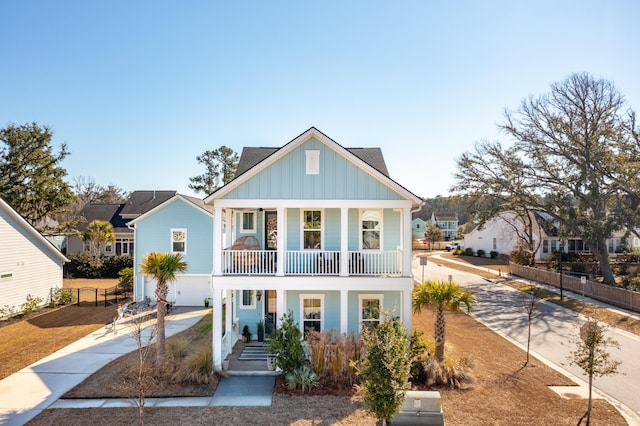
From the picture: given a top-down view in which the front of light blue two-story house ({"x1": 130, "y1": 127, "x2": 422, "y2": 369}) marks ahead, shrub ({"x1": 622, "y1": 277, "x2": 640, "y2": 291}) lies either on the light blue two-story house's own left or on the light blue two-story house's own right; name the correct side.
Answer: on the light blue two-story house's own left

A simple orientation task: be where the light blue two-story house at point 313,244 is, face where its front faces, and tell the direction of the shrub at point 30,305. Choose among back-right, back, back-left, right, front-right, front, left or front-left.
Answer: back-right

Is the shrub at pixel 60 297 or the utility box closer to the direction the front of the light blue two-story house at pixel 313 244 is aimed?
the utility box

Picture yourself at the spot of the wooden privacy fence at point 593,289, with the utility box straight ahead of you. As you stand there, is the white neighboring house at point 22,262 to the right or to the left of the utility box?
right

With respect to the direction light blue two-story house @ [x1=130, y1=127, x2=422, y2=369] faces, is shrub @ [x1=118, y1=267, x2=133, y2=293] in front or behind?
behind

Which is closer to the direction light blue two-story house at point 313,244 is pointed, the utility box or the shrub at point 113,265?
the utility box

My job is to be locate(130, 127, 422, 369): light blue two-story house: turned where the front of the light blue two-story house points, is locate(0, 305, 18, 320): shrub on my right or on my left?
on my right

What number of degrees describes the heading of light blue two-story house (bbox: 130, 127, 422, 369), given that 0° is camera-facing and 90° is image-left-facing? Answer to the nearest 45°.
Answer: approximately 0°
